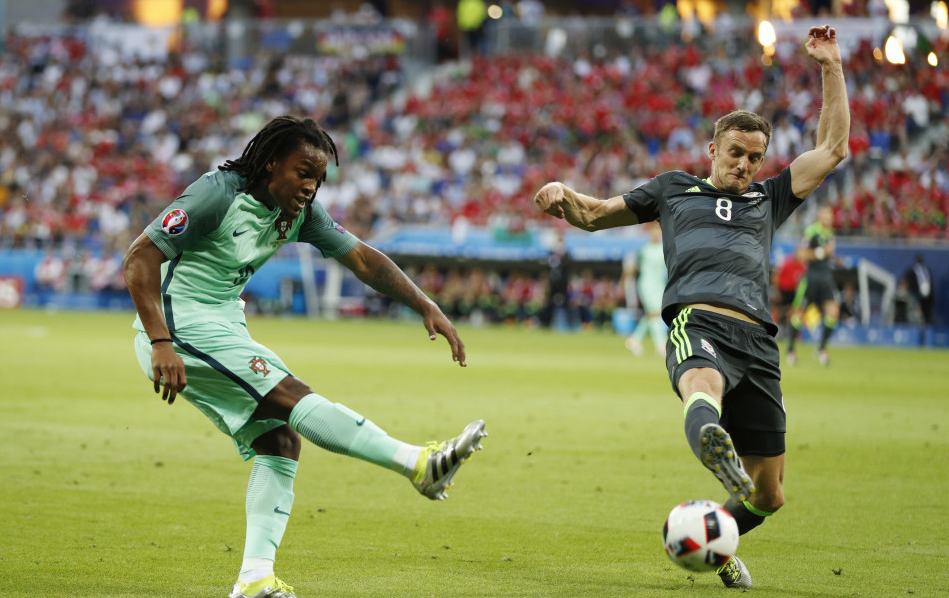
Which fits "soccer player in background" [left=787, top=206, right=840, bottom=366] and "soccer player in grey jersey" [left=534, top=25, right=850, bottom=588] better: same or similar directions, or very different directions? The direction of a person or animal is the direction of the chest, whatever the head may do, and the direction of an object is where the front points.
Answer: same or similar directions

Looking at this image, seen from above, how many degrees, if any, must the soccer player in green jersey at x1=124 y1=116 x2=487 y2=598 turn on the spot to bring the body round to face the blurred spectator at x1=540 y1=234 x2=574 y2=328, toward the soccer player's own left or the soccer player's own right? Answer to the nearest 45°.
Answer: approximately 135° to the soccer player's own left

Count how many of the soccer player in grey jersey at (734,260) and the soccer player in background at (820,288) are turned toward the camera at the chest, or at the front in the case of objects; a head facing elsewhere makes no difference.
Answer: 2

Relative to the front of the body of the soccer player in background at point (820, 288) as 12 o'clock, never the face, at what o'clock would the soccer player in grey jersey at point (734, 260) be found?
The soccer player in grey jersey is roughly at 12 o'clock from the soccer player in background.

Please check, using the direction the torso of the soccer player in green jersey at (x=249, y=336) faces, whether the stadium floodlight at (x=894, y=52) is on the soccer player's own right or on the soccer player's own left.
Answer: on the soccer player's own left

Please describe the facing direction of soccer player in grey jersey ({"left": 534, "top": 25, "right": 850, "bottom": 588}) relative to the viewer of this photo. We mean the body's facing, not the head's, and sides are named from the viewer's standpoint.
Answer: facing the viewer

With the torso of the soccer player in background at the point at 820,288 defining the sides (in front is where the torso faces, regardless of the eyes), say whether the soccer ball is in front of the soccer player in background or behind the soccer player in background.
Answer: in front

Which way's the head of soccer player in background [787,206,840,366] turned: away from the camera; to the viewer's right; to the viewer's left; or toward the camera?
toward the camera

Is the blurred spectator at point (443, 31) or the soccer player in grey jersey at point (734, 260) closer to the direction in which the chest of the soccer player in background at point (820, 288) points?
the soccer player in grey jersey

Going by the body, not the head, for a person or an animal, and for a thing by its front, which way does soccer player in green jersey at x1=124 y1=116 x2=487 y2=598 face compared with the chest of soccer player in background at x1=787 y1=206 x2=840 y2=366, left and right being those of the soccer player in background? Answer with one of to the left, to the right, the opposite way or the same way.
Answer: to the left

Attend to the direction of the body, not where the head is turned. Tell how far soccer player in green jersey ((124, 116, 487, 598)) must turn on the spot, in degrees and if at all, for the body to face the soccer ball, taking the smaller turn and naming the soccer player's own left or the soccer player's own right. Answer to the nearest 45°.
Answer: approximately 45° to the soccer player's own left

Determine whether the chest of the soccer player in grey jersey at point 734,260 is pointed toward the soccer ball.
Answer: yes

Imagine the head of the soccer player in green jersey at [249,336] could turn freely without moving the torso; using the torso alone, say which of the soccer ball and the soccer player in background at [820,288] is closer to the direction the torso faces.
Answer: the soccer ball

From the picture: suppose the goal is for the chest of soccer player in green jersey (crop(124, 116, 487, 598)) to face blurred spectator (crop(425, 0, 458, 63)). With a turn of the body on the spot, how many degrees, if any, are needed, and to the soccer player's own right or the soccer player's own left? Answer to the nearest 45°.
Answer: approximately 135° to the soccer player's own left
